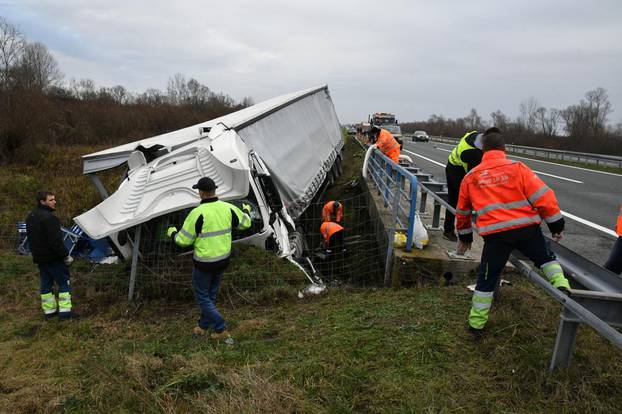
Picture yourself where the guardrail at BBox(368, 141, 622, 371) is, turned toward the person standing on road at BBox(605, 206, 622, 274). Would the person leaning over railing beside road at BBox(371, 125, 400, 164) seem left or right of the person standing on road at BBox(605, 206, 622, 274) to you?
left

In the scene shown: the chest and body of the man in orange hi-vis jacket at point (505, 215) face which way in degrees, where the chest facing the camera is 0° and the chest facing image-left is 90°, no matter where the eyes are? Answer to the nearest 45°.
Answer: approximately 180°

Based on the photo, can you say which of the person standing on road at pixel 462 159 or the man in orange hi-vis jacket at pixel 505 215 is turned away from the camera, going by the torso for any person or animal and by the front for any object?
the man in orange hi-vis jacket

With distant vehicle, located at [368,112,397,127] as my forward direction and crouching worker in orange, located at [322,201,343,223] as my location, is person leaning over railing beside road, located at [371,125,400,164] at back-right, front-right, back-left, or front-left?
front-right

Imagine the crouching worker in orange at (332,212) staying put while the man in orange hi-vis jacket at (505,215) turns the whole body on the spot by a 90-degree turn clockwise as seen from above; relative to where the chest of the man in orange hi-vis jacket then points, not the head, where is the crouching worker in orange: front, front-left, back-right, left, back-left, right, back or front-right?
back-left

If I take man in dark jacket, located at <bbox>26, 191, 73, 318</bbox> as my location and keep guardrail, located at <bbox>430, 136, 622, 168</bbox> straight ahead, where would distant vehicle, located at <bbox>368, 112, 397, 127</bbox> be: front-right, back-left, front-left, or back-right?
front-left

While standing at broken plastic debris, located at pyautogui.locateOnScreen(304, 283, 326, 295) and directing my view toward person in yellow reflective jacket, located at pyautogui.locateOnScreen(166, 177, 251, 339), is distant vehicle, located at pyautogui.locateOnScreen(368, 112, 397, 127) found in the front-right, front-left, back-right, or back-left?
back-right

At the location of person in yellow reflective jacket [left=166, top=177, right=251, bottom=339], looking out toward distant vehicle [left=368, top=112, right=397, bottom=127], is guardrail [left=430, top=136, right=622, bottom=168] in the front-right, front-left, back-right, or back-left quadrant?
front-right
